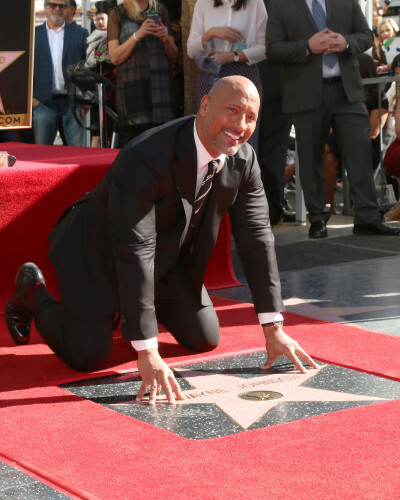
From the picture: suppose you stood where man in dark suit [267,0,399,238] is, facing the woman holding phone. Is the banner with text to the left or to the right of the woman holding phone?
left

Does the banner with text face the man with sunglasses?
no

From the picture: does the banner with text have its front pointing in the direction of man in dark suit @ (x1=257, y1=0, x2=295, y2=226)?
no

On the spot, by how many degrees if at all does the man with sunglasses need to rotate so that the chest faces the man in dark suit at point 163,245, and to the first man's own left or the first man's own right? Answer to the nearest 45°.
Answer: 0° — they already face them

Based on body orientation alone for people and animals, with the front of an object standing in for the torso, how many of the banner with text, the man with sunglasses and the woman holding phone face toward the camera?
3

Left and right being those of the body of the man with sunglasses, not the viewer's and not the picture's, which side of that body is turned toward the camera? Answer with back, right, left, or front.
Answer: front

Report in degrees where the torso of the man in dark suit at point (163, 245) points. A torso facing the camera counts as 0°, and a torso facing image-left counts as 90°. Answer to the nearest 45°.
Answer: approximately 315°

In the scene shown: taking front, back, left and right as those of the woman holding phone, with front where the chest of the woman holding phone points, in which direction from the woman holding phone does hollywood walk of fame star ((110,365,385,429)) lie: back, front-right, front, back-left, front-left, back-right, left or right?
front

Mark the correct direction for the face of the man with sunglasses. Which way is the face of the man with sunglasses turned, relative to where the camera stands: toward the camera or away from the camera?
toward the camera

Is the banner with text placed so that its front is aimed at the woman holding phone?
no

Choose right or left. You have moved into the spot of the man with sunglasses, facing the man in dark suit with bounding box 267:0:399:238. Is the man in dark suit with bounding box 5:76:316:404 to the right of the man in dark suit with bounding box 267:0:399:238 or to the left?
right

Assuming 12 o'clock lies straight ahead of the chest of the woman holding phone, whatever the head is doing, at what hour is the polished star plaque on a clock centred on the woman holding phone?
The polished star plaque is roughly at 12 o'clock from the woman holding phone.

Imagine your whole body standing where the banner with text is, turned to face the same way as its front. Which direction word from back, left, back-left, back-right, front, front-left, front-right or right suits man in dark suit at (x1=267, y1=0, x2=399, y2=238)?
back-left

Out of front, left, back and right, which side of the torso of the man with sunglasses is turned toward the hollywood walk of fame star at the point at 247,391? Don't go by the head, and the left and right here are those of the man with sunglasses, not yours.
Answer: front

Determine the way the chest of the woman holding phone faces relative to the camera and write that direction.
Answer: toward the camera
